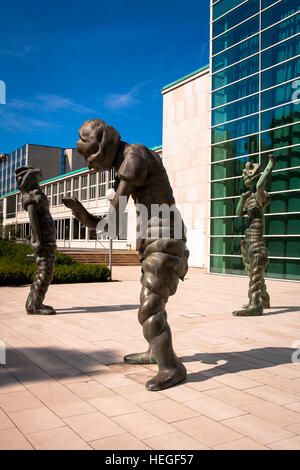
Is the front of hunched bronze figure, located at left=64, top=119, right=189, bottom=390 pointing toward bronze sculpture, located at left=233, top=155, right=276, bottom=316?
no

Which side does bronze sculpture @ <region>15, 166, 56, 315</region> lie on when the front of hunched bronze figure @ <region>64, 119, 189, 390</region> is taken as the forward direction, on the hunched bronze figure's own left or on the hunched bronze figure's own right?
on the hunched bronze figure's own right

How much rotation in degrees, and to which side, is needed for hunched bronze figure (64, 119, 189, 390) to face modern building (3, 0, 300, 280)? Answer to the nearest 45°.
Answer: approximately 90° to its right

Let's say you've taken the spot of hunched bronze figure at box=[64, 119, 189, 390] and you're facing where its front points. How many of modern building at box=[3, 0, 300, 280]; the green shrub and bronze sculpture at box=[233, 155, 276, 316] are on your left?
0

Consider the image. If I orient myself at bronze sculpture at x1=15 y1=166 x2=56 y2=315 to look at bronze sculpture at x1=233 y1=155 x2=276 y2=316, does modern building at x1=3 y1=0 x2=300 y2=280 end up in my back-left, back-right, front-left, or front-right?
front-left

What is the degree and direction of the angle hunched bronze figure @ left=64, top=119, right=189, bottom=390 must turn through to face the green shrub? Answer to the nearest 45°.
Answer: approximately 90° to its right

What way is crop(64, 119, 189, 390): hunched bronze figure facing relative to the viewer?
to the viewer's left

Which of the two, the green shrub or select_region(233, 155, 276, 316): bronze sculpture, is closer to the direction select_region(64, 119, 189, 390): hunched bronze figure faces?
the green shrub

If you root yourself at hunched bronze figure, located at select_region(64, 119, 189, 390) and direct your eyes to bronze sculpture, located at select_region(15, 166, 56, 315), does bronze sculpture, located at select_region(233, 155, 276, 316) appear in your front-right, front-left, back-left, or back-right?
front-right
